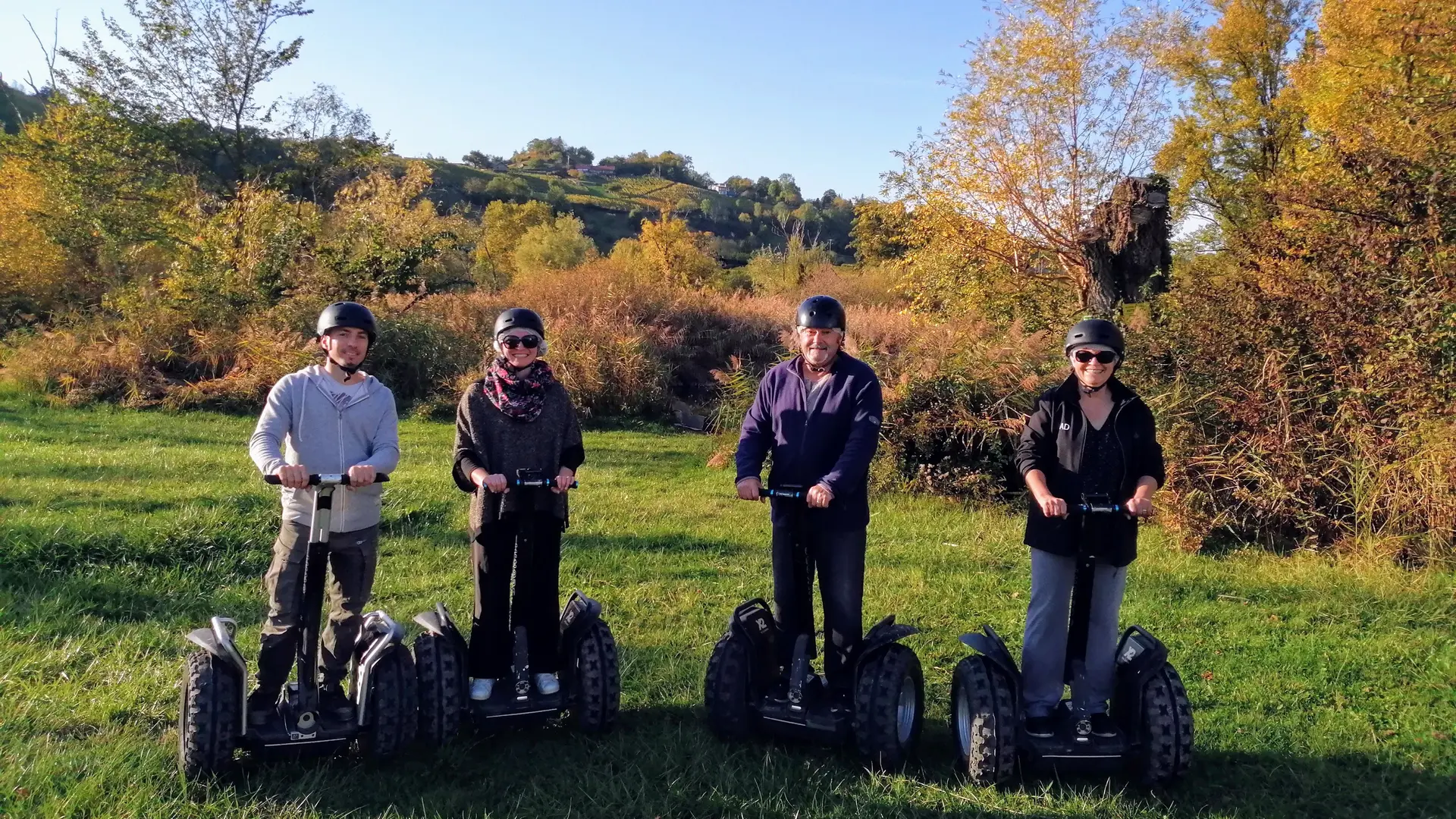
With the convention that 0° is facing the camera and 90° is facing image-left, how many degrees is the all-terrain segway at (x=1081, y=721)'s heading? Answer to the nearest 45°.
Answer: approximately 0°

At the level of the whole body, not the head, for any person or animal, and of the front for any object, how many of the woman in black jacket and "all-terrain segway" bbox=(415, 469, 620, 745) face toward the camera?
2

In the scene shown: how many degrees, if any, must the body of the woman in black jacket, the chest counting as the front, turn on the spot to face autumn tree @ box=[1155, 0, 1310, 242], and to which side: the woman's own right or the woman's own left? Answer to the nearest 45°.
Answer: approximately 180°

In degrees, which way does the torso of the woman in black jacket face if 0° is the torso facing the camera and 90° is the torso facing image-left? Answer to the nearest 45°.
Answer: approximately 0°

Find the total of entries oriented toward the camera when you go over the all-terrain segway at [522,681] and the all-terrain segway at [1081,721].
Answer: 2

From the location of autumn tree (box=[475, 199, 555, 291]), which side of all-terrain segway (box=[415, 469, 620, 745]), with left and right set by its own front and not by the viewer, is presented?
back

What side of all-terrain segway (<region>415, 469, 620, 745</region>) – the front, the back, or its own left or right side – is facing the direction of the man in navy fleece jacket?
left

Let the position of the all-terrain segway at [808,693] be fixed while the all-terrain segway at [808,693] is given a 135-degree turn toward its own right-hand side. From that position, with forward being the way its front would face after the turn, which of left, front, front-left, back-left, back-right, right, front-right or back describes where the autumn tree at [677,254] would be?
front
